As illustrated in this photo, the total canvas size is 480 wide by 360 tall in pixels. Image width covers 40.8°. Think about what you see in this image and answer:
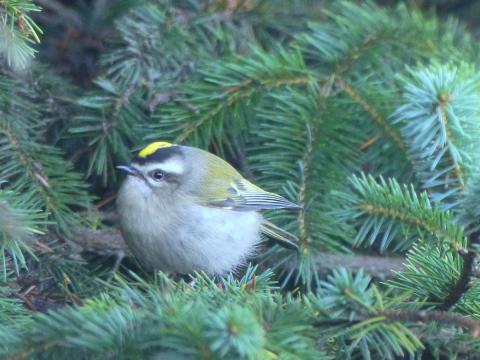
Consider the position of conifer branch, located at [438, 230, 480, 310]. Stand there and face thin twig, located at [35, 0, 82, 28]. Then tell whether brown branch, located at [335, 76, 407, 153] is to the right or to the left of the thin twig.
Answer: right

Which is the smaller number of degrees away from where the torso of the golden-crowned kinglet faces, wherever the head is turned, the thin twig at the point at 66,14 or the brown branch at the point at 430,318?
the thin twig

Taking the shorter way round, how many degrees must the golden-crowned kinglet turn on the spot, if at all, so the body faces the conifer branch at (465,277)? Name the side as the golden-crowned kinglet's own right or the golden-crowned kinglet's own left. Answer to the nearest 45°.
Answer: approximately 135° to the golden-crowned kinglet's own left

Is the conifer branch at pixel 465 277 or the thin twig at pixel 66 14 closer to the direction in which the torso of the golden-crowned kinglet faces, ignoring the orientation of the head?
the thin twig

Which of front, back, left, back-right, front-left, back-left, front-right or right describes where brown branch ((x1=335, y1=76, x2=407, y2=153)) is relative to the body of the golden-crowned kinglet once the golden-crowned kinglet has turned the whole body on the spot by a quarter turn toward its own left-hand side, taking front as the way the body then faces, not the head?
left

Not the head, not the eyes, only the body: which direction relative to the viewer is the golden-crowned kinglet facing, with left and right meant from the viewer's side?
facing to the left of the viewer
